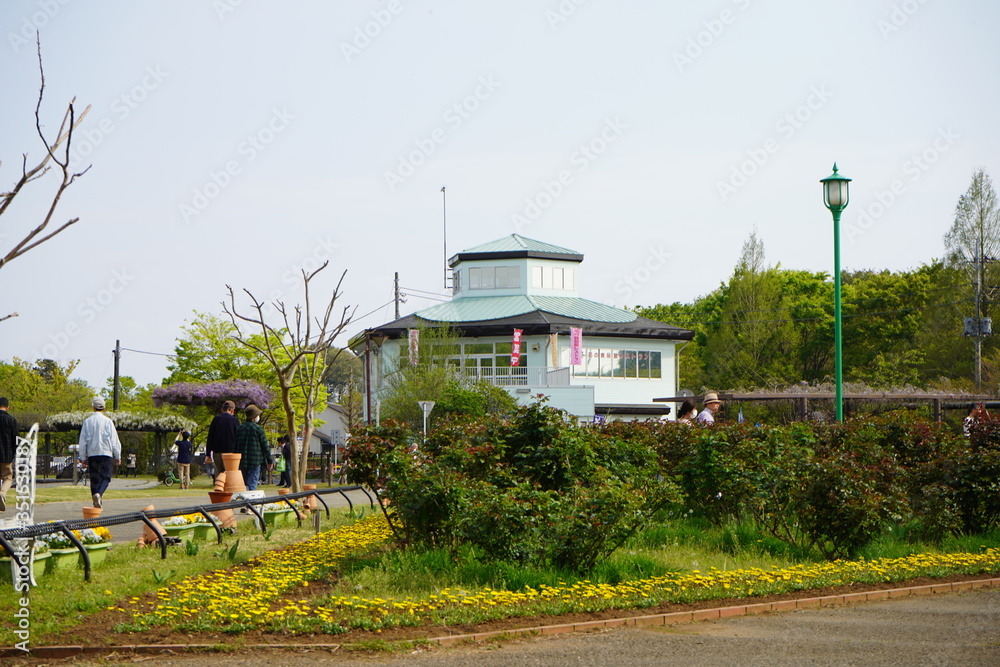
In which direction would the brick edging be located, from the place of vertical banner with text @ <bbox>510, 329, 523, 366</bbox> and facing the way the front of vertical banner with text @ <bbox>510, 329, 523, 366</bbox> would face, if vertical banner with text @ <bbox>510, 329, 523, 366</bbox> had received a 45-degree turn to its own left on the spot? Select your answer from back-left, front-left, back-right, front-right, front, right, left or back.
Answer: front-right

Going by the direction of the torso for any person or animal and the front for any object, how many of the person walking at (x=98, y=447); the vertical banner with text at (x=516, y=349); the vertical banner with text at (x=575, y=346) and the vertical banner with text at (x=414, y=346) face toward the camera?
3

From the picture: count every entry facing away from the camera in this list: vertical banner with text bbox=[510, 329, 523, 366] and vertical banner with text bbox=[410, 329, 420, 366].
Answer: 0

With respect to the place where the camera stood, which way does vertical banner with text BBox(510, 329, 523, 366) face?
facing the viewer

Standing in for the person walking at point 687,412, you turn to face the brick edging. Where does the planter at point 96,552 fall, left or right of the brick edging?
right

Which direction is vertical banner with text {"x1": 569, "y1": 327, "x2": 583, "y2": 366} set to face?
toward the camera

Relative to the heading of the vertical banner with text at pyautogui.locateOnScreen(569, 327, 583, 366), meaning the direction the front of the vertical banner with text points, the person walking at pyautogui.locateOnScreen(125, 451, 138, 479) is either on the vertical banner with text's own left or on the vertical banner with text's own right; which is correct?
on the vertical banner with text's own right

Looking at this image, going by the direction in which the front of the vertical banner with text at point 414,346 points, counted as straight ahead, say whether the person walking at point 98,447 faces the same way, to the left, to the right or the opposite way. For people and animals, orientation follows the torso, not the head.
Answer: the opposite way

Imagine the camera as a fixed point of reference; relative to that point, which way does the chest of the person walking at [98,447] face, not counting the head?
away from the camera

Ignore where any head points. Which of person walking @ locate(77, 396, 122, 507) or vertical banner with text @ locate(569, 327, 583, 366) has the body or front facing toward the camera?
the vertical banner with text

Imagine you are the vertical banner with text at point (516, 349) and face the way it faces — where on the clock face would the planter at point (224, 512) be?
The planter is roughly at 12 o'clock from the vertical banner with text.

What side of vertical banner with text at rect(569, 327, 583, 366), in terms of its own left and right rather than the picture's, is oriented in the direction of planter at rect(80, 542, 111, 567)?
front

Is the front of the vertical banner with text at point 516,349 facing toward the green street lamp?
yes

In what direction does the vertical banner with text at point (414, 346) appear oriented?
toward the camera

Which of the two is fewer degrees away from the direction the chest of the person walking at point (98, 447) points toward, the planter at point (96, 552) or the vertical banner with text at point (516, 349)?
the vertical banner with text

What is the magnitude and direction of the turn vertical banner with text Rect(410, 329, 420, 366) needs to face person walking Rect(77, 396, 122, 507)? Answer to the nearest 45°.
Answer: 0° — it already faces them

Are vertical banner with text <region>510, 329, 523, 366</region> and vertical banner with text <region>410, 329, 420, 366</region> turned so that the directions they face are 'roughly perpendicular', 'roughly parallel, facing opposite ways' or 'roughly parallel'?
roughly parallel

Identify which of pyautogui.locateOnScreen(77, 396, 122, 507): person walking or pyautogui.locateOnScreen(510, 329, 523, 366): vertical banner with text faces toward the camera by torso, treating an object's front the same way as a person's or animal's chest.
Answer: the vertical banner with text

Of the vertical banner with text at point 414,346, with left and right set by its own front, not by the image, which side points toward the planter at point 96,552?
front

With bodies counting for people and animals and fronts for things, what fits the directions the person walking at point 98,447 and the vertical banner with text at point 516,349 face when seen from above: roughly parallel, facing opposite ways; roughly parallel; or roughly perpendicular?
roughly parallel, facing opposite ways
